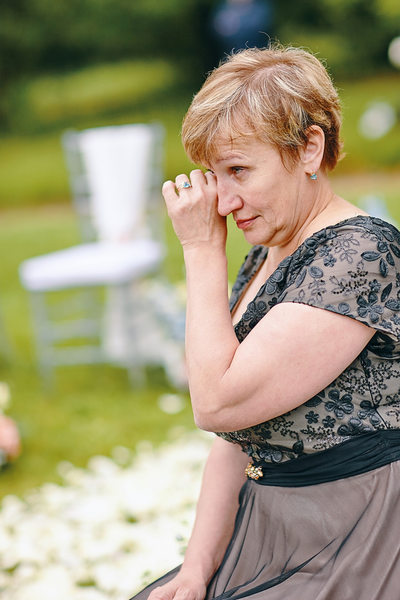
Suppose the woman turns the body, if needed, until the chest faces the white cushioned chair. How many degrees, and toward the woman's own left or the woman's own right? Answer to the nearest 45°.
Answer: approximately 90° to the woman's own right

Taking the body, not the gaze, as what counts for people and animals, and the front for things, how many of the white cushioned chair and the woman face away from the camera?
0

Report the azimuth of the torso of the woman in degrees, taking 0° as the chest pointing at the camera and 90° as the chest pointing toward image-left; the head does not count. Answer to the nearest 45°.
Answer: approximately 90°

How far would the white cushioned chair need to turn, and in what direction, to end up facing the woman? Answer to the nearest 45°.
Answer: approximately 45° to its left
